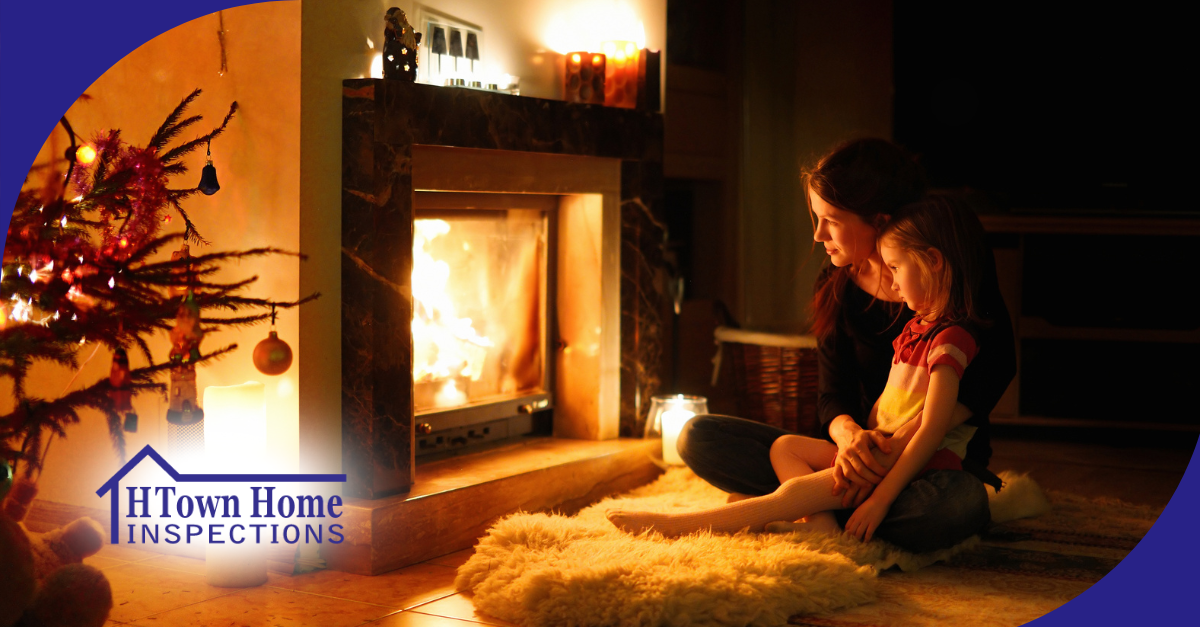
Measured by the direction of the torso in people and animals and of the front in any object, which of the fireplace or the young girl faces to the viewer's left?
the young girl

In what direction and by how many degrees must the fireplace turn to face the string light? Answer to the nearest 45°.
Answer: approximately 90° to its right

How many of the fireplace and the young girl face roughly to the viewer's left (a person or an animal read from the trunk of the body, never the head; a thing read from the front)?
1

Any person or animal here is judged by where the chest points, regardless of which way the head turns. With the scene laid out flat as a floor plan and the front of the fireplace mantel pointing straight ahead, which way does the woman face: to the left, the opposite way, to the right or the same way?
to the right

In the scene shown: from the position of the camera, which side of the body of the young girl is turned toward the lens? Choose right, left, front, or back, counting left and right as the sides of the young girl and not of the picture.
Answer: left

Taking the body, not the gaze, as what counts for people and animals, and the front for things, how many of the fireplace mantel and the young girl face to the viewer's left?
1

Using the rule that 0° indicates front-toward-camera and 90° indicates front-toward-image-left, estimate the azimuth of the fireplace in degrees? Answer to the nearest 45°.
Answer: approximately 315°

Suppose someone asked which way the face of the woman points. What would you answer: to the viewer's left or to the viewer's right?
to the viewer's left

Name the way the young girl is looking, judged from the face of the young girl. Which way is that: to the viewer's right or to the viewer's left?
to the viewer's left
